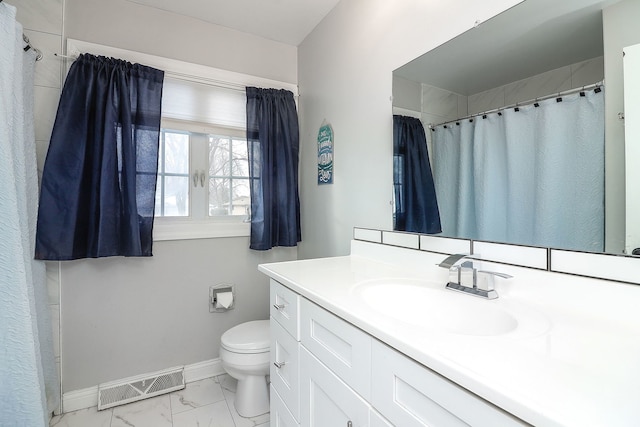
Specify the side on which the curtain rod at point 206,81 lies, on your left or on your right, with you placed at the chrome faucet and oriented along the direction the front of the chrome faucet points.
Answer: on your right

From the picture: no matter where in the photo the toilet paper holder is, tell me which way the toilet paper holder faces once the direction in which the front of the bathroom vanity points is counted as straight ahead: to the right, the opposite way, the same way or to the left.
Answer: to the left

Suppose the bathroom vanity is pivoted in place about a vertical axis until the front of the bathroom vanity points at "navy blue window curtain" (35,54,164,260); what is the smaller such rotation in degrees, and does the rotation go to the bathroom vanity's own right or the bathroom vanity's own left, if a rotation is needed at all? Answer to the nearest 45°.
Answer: approximately 45° to the bathroom vanity's own right

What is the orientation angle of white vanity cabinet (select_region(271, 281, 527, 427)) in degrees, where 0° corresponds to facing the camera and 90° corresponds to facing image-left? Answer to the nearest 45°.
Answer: approximately 45°

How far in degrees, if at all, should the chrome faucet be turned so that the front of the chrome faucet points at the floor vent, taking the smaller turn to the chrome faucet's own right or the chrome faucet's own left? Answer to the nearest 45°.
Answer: approximately 45° to the chrome faucet's own right

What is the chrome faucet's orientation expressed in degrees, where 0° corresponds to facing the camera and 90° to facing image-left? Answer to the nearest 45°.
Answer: approximately 45°
